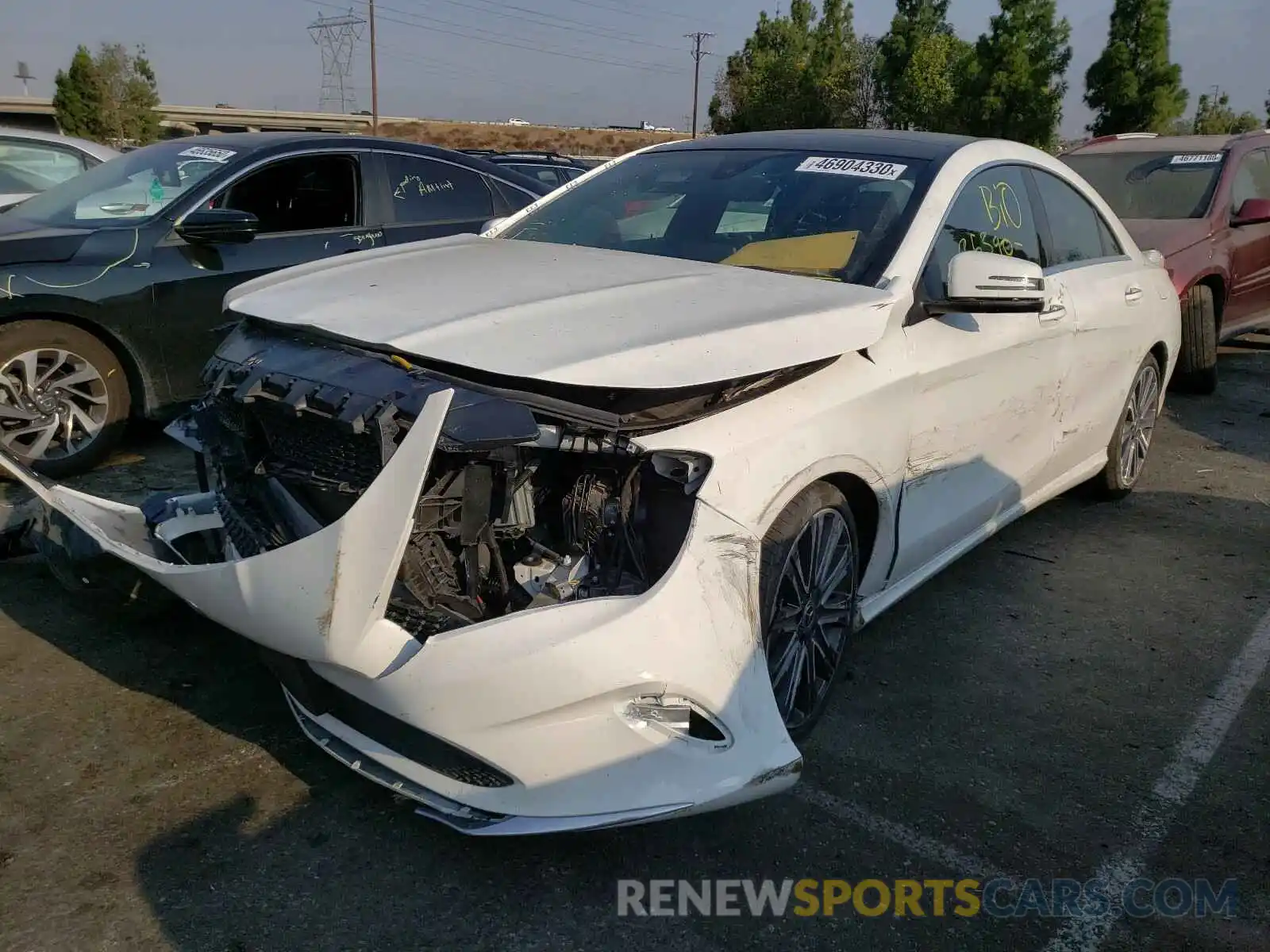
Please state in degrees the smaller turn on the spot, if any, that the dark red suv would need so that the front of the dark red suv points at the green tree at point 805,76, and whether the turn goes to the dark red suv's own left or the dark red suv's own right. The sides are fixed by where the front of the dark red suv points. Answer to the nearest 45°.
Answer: approximately 135° to the dark red suv's own right

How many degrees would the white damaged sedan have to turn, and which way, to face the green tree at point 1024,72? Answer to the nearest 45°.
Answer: approximately 135° to its right

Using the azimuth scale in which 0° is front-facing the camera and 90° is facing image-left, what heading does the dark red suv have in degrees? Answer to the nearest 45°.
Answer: approximately 45°

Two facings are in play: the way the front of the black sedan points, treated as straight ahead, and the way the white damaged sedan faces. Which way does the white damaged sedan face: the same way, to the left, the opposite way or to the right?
the same way

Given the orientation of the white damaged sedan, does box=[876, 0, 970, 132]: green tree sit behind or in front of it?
behind

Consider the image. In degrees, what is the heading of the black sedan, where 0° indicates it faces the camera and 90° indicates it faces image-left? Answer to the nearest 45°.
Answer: approximately 45°

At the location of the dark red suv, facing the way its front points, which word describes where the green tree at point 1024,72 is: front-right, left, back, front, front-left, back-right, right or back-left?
back-right

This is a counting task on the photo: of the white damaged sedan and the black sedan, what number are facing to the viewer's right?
0

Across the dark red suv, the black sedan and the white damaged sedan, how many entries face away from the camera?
0

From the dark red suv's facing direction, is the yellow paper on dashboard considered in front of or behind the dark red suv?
in front

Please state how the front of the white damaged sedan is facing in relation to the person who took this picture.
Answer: facing the viewer and to the left of the viewer

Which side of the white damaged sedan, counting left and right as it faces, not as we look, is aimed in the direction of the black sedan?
right
